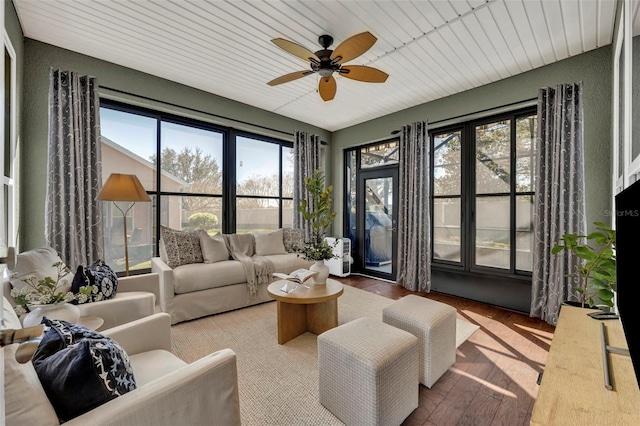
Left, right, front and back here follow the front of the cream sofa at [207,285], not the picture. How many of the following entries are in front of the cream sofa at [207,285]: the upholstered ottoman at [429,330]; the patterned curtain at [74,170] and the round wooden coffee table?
2

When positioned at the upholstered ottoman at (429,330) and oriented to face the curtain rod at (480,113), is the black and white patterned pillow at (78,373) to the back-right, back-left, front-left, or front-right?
back-left

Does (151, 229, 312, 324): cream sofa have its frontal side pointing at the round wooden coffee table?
yes

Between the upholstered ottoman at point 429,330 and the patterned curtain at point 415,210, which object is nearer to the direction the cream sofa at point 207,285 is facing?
the upholstered ottoman

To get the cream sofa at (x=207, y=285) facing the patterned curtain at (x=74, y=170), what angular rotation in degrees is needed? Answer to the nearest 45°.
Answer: approximately 135° to its right

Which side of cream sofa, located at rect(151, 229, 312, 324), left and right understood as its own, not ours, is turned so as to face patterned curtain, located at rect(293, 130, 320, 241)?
left

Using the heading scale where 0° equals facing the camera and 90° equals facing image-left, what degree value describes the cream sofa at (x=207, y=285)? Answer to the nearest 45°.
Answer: approximately 315°
